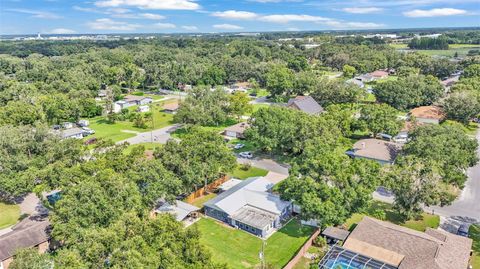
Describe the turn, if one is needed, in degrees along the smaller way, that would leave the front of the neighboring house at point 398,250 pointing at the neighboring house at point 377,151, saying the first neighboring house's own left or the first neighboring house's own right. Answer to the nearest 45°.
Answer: approximately 45° to the first neighboring house's own left

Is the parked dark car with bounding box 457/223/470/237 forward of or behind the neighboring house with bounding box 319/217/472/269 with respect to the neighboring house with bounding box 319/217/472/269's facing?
forward

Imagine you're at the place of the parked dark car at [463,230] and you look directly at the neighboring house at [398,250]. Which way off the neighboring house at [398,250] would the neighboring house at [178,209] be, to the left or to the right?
right

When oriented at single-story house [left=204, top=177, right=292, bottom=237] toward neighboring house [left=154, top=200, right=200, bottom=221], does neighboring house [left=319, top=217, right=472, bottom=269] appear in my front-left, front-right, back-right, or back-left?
back-left

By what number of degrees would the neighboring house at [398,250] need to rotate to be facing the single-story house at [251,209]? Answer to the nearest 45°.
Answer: approximately 135° to its left

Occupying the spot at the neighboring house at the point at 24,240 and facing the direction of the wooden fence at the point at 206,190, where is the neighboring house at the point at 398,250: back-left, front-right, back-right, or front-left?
front-right

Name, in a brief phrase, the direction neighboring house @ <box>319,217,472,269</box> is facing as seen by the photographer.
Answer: facing away from the viewer and to the right of the viewer

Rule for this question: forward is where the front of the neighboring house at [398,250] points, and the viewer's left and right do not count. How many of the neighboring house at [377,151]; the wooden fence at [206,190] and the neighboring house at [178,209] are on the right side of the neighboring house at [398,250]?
0

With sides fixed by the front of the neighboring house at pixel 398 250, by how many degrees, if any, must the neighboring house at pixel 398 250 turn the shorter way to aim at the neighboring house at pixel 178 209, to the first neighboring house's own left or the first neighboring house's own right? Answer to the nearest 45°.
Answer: approximately 135° to the first neighboring house's own left

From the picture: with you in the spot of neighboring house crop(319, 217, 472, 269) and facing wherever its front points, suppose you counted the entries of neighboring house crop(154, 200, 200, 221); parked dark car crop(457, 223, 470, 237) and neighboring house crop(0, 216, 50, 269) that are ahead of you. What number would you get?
1

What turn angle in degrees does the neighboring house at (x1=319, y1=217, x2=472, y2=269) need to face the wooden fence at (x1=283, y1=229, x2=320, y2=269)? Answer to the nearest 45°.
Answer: approximately 135° to its left

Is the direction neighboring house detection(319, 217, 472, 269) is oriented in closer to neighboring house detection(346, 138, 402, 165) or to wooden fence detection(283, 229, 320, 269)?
the neighboring house

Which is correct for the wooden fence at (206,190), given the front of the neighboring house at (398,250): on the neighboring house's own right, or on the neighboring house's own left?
on the neighboring house's own left

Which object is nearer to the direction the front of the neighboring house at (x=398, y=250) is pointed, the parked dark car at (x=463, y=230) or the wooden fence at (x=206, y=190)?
the parked dark car

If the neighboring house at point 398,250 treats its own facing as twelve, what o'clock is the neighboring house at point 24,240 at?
the neighboring house at point 24,240 is roughly at 7 o'clock from the neighboring house at point 398,250.

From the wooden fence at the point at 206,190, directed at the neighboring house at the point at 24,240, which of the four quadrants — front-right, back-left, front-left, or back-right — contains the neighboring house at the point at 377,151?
back-left

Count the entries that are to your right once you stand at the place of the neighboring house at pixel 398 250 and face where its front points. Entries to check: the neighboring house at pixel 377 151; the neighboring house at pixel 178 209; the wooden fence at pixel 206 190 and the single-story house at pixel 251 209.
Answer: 0
